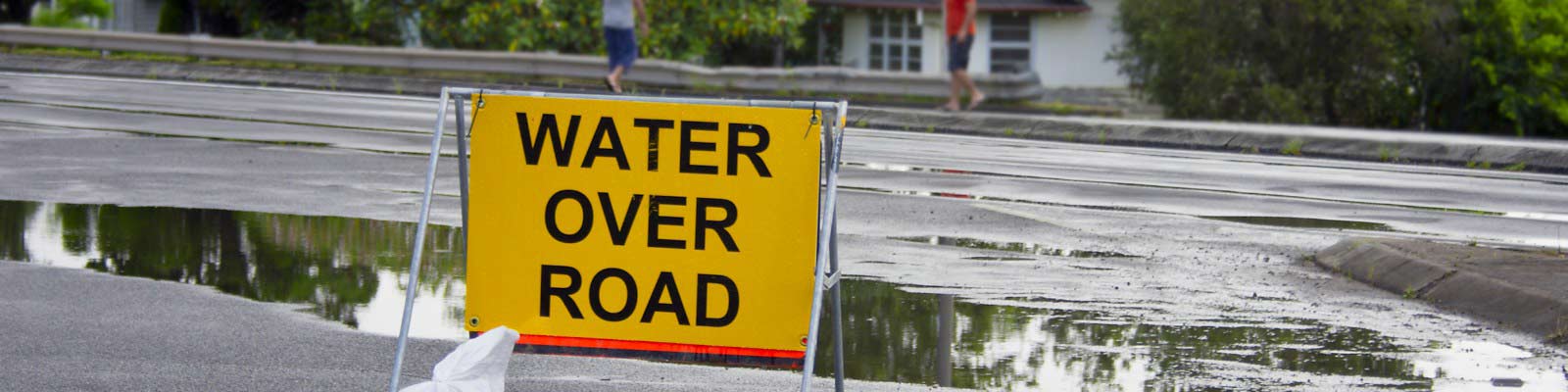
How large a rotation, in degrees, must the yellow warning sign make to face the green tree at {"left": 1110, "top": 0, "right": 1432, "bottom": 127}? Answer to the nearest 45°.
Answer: approximately 135° to its left

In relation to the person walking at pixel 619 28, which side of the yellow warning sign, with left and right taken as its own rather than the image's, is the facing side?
back

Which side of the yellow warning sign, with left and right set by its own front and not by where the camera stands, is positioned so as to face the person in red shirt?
back
